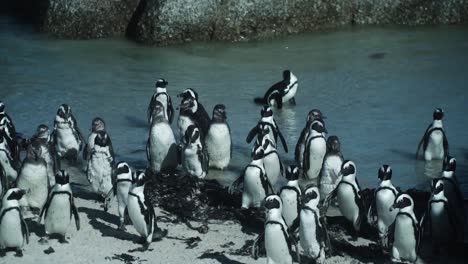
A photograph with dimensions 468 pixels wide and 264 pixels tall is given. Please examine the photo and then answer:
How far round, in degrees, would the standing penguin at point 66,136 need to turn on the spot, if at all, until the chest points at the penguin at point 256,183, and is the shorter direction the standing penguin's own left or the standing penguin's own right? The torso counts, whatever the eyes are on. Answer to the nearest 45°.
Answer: approximately 45° to the standing penguin's own left

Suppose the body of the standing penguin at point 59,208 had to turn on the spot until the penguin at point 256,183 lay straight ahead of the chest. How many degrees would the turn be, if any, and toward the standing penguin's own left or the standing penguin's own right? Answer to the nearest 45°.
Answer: approximately 90° to the standing penguin's own left

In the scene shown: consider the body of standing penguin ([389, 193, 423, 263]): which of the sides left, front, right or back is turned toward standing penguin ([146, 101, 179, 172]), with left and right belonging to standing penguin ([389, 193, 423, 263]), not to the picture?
right

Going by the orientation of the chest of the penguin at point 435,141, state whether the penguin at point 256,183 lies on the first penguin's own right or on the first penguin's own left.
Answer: on the first penguin's own right

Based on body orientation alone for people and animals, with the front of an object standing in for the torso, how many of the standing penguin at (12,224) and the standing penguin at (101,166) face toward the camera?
2

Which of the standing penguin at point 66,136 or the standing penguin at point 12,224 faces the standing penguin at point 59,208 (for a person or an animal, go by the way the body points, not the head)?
the standing penguin at point 66,136

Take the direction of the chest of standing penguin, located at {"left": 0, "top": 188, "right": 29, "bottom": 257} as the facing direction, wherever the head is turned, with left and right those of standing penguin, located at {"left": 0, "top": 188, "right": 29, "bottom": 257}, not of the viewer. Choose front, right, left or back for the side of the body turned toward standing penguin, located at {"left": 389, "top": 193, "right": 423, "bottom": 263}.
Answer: left

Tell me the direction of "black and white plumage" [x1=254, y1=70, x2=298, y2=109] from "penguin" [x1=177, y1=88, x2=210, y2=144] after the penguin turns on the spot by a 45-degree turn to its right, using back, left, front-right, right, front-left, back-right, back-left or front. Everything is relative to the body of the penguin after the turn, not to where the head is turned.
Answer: back-right
